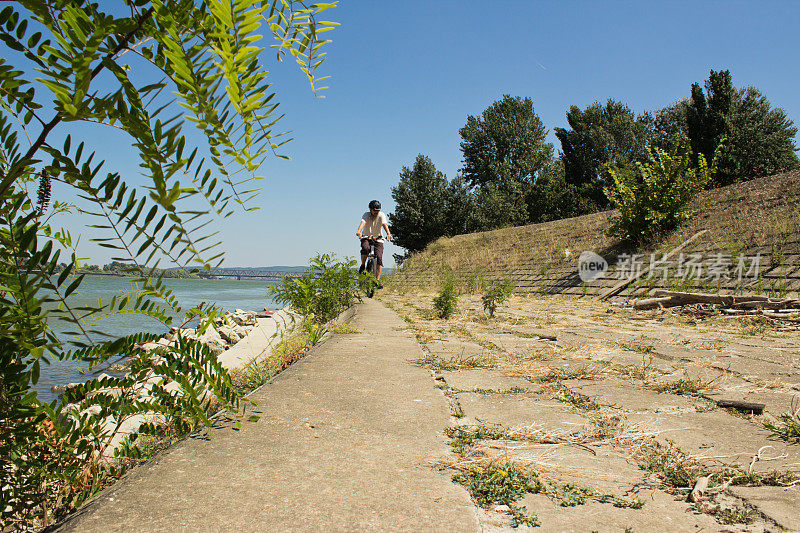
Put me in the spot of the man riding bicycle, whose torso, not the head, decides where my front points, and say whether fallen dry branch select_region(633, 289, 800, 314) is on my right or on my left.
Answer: on my left

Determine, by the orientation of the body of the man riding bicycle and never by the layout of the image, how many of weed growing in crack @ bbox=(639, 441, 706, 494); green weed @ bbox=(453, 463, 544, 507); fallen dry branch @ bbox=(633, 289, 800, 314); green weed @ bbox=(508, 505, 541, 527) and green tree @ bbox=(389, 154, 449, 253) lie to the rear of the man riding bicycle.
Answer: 1

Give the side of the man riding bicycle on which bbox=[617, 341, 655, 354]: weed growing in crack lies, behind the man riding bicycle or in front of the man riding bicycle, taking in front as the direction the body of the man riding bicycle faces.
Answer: in front

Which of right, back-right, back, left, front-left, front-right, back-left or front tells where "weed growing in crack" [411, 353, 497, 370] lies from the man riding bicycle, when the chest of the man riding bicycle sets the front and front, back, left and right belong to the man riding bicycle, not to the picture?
front

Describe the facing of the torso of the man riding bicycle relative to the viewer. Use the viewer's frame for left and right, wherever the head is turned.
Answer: facing the viewer

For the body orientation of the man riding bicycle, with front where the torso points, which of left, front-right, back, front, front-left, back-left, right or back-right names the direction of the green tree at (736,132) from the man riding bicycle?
back-left

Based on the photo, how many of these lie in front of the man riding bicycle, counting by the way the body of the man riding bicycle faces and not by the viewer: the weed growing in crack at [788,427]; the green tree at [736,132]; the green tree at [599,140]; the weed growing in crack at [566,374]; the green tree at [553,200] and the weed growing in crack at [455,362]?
3

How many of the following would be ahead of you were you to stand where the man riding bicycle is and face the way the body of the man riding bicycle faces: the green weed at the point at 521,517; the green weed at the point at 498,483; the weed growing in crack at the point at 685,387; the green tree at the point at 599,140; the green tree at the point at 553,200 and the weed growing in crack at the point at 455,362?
4

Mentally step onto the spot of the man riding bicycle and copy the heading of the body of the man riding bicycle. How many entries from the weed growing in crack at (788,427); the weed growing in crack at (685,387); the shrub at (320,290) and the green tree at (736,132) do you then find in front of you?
3

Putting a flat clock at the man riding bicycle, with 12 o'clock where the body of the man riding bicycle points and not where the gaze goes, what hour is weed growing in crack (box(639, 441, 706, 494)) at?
The weed growing in crack is roughly at 12 o'clock from the man riding bicycle.

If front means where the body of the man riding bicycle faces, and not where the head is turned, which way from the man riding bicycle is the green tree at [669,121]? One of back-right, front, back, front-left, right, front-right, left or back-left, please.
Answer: back-left

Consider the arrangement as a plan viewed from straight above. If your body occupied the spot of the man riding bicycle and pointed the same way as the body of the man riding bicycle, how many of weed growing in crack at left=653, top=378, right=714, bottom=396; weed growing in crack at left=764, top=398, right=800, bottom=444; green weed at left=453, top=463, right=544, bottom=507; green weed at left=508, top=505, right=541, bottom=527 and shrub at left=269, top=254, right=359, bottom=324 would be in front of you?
5

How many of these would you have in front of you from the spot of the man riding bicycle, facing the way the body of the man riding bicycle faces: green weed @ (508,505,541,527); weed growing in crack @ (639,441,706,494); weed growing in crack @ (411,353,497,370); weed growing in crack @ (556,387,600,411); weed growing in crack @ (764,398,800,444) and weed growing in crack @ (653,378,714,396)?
6

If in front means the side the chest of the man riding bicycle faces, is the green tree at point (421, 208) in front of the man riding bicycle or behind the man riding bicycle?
behind

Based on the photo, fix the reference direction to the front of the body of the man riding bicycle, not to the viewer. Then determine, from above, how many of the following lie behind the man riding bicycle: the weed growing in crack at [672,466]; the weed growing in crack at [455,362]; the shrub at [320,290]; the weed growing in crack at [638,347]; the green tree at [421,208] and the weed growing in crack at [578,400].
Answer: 1

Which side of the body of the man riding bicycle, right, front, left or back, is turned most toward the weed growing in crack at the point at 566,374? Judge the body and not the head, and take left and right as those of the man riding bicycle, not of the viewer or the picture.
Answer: front

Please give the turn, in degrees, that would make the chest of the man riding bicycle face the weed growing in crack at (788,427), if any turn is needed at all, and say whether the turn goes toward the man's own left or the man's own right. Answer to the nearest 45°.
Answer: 0° — they already face it
